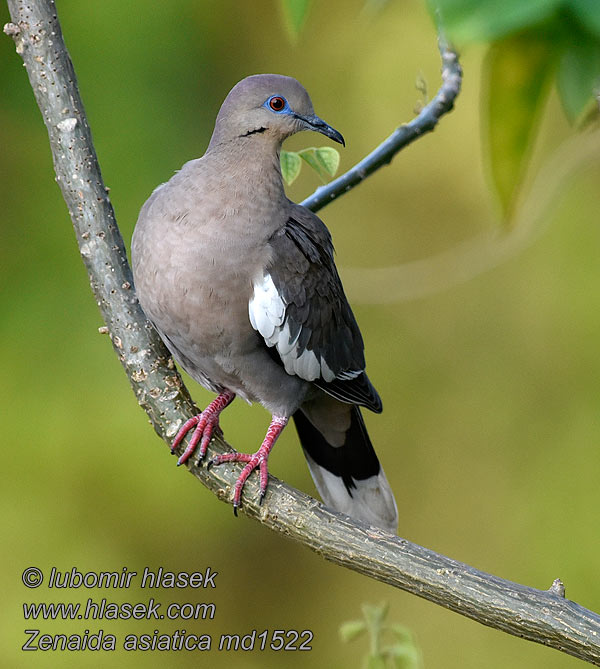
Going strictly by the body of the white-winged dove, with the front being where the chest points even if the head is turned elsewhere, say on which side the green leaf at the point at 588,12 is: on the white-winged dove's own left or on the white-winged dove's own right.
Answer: on the white-winged dove's own left

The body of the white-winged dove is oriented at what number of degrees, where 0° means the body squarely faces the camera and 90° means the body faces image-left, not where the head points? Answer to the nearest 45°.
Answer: approximately 45°
